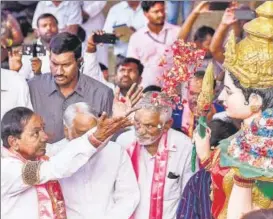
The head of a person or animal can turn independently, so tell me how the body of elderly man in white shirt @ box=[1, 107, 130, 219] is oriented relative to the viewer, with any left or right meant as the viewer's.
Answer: facing to the right of the viewer

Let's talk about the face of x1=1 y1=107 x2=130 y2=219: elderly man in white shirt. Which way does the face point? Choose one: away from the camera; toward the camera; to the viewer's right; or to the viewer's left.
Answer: to the viewer's right

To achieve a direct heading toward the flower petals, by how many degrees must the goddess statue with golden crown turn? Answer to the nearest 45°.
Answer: approximately 45° to its right

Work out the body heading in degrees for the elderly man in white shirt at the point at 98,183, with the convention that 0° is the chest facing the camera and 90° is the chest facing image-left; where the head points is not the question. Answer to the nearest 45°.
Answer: approximately 315°

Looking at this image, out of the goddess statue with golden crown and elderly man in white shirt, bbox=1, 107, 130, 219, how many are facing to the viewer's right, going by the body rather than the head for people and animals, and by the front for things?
1

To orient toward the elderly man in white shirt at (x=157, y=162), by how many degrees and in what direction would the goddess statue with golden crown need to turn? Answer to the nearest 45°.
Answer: approximately 45° to its right
